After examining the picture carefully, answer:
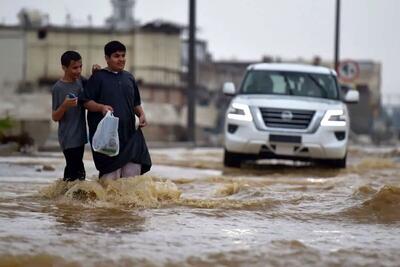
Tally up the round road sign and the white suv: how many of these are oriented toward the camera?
2

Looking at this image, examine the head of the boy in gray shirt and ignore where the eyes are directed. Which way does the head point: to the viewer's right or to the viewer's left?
to the viewer's right

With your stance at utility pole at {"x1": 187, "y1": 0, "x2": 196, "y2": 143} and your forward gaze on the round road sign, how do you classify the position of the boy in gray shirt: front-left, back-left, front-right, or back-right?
back-right

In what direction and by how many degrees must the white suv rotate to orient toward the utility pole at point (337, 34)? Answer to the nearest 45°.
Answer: approximately 180°

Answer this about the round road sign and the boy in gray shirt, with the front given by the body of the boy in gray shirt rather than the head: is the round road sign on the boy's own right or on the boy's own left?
on the boy's own left

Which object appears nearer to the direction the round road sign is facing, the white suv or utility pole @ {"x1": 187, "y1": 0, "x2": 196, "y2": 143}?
the white suv

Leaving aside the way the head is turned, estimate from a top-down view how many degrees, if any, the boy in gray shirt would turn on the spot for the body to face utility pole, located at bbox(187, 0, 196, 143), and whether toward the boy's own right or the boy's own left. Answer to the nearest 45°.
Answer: approximately 135° to the boy's own left

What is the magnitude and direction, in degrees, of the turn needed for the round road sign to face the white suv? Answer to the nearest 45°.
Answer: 0° — it already faces it

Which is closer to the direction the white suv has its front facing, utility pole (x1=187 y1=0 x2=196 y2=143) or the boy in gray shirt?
the boy in gray shirt

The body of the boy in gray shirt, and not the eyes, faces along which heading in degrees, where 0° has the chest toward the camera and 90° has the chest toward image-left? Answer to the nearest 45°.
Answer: approximately 315°

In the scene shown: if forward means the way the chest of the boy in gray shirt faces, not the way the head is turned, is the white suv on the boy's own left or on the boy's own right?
on the boy's own left
